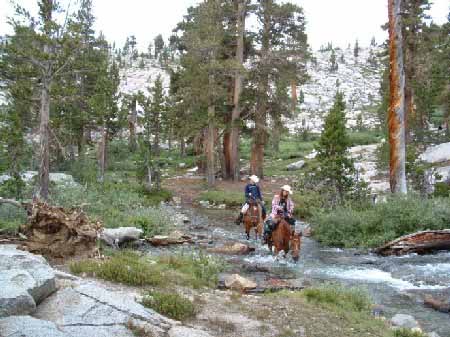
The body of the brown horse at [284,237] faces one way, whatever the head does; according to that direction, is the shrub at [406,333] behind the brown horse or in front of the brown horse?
in front

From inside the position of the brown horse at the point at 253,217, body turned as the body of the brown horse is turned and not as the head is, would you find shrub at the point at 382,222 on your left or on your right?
on your left

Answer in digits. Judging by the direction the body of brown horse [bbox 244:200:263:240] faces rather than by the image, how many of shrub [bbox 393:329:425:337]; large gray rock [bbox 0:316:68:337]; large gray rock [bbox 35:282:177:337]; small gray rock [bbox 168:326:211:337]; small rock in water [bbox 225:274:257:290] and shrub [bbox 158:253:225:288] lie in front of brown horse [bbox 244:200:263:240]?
6

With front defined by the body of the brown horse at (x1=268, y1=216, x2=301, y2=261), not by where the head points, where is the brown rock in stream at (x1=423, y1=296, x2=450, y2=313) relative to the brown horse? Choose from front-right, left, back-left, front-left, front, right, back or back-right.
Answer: front

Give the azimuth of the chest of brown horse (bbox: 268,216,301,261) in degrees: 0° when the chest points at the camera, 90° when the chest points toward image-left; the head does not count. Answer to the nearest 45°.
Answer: approximately 315°

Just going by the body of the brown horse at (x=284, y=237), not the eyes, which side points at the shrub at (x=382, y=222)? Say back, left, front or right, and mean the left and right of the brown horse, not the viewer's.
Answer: left

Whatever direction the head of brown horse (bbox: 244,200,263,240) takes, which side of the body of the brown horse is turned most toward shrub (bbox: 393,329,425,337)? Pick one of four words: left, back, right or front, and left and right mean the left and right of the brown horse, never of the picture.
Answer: front

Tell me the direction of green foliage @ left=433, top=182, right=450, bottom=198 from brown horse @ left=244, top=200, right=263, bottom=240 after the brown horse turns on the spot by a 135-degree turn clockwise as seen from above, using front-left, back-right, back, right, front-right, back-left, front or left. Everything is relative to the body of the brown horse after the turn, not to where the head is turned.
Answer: right

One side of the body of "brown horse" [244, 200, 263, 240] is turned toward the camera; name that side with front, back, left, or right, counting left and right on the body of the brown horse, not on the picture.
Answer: front

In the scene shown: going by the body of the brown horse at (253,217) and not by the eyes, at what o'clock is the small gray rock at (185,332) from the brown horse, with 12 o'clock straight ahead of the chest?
The small gray rock is roughly at 12 o'clock from the brown horse.

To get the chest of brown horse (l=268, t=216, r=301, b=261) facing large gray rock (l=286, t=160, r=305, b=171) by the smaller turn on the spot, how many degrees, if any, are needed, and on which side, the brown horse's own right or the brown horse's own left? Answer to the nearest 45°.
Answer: approximately 135° to the brown horse's own left

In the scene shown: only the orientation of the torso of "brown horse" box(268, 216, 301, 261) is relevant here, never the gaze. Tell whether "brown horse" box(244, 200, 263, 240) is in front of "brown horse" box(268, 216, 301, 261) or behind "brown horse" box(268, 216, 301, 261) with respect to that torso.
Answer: behind

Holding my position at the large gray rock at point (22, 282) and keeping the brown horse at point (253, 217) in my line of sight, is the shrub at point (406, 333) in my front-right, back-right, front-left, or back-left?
front-right

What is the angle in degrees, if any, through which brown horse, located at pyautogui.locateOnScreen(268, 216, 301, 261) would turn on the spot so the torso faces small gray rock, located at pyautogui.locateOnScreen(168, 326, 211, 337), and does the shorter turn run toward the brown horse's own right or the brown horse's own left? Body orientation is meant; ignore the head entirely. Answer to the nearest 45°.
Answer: approximately 45° to the brown horse's own right

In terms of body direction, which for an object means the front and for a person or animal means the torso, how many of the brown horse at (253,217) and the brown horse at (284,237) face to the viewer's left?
0

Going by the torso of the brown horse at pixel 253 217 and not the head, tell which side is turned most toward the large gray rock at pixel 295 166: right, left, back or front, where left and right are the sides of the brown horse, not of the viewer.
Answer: back

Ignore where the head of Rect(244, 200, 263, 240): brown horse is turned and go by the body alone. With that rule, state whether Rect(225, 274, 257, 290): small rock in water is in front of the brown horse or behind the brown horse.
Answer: in front

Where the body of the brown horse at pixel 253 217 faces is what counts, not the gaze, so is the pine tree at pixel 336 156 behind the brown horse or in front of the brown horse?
behind

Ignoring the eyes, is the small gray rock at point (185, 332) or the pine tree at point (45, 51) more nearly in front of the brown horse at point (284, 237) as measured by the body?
the small gray rock

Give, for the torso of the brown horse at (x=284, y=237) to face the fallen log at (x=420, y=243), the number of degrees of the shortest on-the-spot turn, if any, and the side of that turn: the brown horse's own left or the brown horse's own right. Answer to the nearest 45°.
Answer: approximately 90° to the brown horse's own left
